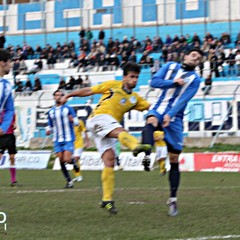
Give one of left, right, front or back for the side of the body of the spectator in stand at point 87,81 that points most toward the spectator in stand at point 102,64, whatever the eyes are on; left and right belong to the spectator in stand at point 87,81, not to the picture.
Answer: back

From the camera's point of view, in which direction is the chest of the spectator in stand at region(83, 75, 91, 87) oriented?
toward the camera

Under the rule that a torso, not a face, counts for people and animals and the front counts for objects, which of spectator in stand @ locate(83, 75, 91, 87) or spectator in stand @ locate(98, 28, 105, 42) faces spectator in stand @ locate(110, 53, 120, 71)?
spectator in stand @ locate(98, 28, 105, 42)

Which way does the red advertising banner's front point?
toward the camera

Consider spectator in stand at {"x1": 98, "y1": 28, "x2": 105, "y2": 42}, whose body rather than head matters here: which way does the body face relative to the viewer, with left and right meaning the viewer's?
facing the viewer

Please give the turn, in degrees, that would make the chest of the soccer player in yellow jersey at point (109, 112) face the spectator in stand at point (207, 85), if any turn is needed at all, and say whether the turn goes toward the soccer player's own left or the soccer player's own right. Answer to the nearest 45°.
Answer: approximately 135° to the soccer player's own left

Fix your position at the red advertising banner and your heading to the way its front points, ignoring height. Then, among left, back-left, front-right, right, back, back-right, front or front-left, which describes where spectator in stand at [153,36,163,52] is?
back

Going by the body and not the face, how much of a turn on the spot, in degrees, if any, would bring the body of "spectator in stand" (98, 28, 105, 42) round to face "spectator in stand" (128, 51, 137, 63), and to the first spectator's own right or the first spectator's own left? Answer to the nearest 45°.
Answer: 0° — they already face them

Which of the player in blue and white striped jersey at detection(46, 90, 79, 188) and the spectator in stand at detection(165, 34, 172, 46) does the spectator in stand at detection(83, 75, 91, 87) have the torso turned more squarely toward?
the player in blue and white striped jersey

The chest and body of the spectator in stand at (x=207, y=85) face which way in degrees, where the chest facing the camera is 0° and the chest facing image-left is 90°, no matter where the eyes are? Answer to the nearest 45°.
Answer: approximately 45°

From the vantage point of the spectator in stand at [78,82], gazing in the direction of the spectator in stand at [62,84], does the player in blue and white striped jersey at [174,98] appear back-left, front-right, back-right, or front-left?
back-left

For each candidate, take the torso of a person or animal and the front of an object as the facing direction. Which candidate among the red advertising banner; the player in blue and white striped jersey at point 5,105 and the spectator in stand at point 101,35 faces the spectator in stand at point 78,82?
the spectator in stand at point 101,35

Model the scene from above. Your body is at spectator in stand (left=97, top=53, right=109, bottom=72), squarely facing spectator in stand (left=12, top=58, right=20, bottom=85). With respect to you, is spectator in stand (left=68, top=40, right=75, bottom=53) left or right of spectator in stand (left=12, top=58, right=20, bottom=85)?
right
